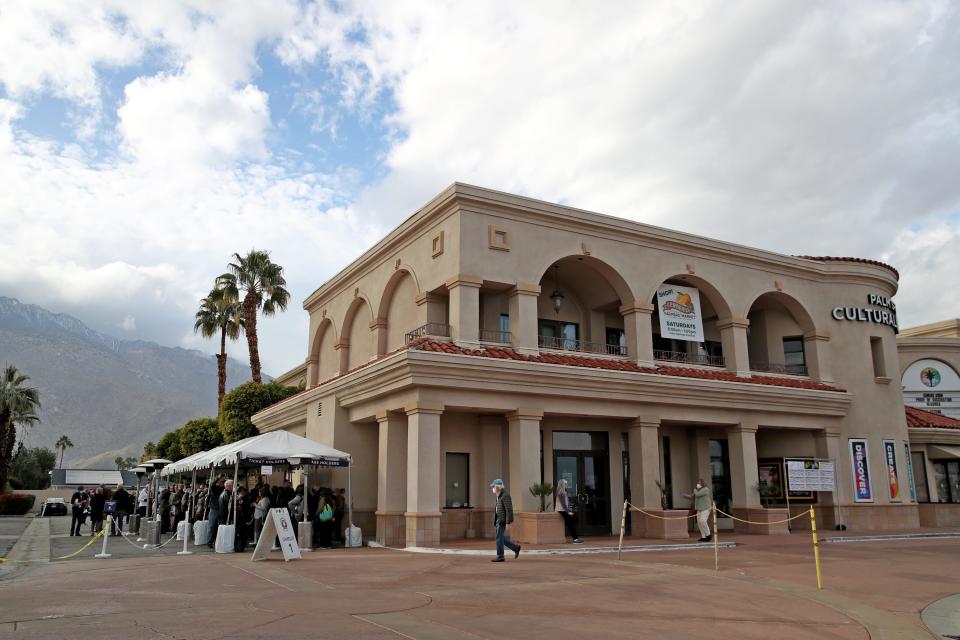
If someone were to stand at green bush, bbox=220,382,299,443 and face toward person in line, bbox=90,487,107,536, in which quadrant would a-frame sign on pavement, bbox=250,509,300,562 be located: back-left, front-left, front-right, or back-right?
front-left

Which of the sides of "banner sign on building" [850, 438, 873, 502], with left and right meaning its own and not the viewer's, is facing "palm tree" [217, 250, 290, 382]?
right

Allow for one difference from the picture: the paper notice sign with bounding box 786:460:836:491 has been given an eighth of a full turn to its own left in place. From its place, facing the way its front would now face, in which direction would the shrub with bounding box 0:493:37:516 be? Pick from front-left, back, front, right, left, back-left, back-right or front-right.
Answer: back-right

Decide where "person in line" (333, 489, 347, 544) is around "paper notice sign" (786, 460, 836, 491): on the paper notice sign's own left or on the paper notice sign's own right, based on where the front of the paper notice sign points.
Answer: on the paper notice sign's own right

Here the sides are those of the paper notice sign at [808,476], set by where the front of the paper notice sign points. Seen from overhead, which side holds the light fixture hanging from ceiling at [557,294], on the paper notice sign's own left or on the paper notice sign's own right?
on the paper notice sign's own right

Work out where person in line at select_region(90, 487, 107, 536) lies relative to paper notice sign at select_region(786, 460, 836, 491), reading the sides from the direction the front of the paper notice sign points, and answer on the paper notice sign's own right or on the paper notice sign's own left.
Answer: on the paper notice sign's own right

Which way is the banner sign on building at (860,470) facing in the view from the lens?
facing the viewer

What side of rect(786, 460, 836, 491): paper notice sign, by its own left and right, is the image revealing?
front

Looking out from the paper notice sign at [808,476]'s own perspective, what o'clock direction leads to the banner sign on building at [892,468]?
the banner sign on building at [892,468] is roughly at 9 o'clock from the paper notice sign at [808,476].

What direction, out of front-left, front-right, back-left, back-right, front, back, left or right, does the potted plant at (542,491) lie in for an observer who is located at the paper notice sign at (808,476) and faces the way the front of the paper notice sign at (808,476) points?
front-right

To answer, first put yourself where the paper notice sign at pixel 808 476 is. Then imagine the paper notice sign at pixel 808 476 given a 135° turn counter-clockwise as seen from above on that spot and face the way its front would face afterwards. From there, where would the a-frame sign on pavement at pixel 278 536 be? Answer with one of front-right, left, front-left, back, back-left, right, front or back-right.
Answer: back
